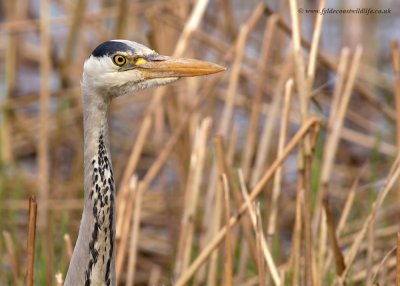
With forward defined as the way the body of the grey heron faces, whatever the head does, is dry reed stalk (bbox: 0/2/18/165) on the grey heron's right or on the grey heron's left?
on the grey heron's left

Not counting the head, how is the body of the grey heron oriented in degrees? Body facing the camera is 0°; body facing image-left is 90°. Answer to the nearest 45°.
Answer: approximately 270°

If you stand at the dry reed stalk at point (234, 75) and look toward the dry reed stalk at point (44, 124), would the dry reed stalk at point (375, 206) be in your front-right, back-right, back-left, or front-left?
back-left

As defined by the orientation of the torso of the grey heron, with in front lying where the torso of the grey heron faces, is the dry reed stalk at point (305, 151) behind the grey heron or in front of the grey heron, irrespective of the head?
in front

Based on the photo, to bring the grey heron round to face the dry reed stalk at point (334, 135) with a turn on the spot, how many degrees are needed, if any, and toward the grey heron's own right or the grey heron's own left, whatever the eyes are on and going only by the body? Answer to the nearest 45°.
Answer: approximately 45° to the grey heron's own left
